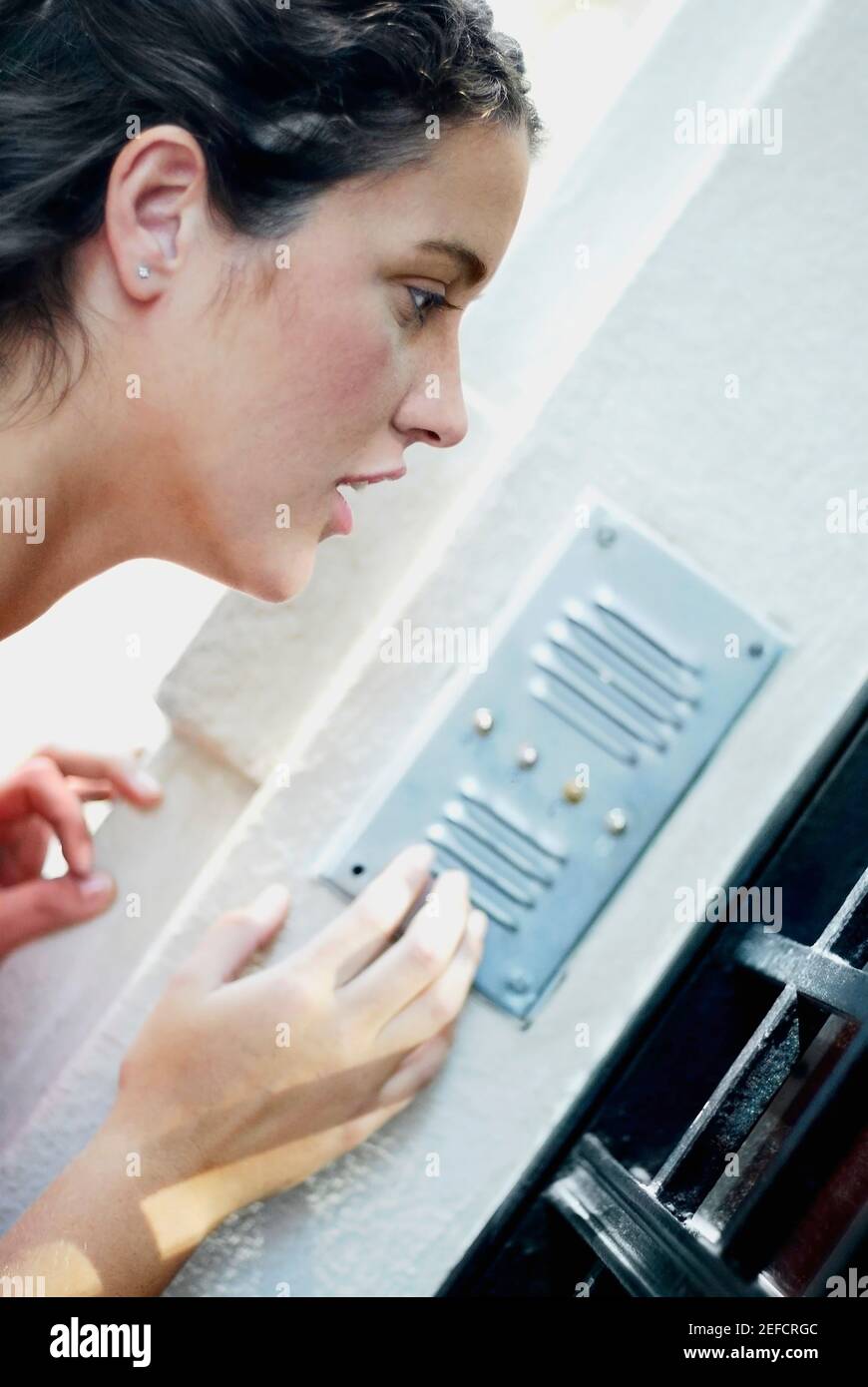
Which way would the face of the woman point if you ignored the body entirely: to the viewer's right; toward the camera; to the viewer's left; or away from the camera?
to the viewer's right

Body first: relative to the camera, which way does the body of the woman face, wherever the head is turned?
to the viewer's right
